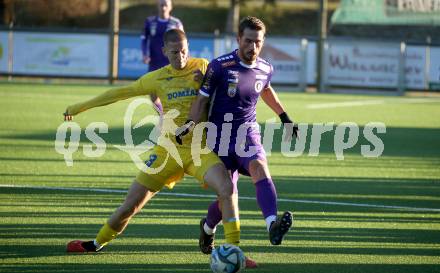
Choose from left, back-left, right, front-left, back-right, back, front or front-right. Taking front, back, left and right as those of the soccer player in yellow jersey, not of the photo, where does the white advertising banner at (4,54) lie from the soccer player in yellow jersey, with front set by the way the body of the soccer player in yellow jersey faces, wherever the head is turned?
back

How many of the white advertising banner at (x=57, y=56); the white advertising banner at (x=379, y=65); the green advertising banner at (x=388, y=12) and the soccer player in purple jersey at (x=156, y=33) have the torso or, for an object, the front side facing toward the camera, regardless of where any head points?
4

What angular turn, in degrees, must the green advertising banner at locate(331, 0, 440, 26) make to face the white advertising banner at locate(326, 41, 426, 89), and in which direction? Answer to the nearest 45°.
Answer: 0° — it already faces it

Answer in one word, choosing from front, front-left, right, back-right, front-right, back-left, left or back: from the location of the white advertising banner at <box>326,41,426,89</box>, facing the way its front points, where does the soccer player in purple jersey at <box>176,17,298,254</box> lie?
front

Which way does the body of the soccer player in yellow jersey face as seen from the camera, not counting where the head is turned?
toward the camera

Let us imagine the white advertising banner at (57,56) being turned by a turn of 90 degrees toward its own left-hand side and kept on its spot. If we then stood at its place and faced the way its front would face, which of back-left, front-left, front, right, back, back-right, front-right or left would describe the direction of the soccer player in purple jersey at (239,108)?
right

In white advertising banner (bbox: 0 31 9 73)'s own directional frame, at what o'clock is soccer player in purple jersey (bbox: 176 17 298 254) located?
The soccer player in purple jersey is roughly at 12 o'clock from the white advertising banner.

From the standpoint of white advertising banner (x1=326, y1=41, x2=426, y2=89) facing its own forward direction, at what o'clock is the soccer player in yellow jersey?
The soccer player in yellow jersey is roughly at 12 o'clock from the white advertising banner.

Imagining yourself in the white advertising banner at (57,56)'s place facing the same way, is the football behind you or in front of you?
in front

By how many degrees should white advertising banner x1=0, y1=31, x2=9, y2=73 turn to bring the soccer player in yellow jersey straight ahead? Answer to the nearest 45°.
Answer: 0° — it already faces them

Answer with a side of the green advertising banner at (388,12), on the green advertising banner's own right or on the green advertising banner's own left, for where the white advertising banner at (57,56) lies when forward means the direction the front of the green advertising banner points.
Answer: on the green advertising banner's own right

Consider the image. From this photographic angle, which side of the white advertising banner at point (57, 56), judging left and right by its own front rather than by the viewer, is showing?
front

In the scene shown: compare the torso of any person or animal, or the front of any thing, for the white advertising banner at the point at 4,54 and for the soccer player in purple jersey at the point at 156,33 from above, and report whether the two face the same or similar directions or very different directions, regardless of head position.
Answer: same or similar directions

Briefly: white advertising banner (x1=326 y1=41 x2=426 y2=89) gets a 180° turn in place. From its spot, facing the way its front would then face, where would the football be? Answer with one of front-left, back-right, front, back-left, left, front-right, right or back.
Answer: back

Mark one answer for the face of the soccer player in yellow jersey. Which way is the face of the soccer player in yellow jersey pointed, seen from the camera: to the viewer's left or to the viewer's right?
to the viewer's right

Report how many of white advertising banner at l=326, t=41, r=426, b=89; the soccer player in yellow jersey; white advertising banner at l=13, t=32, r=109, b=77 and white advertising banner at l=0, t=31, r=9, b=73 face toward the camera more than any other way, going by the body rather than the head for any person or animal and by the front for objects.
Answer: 4

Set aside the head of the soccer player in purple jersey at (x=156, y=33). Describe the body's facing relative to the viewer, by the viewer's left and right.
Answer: facing the viewer

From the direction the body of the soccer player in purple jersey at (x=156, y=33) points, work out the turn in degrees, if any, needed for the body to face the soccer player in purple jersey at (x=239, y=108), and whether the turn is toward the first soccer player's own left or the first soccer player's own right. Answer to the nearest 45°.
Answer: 0° — they already face them

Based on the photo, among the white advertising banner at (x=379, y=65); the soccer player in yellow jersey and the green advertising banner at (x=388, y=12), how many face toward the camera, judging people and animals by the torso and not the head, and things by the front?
3
